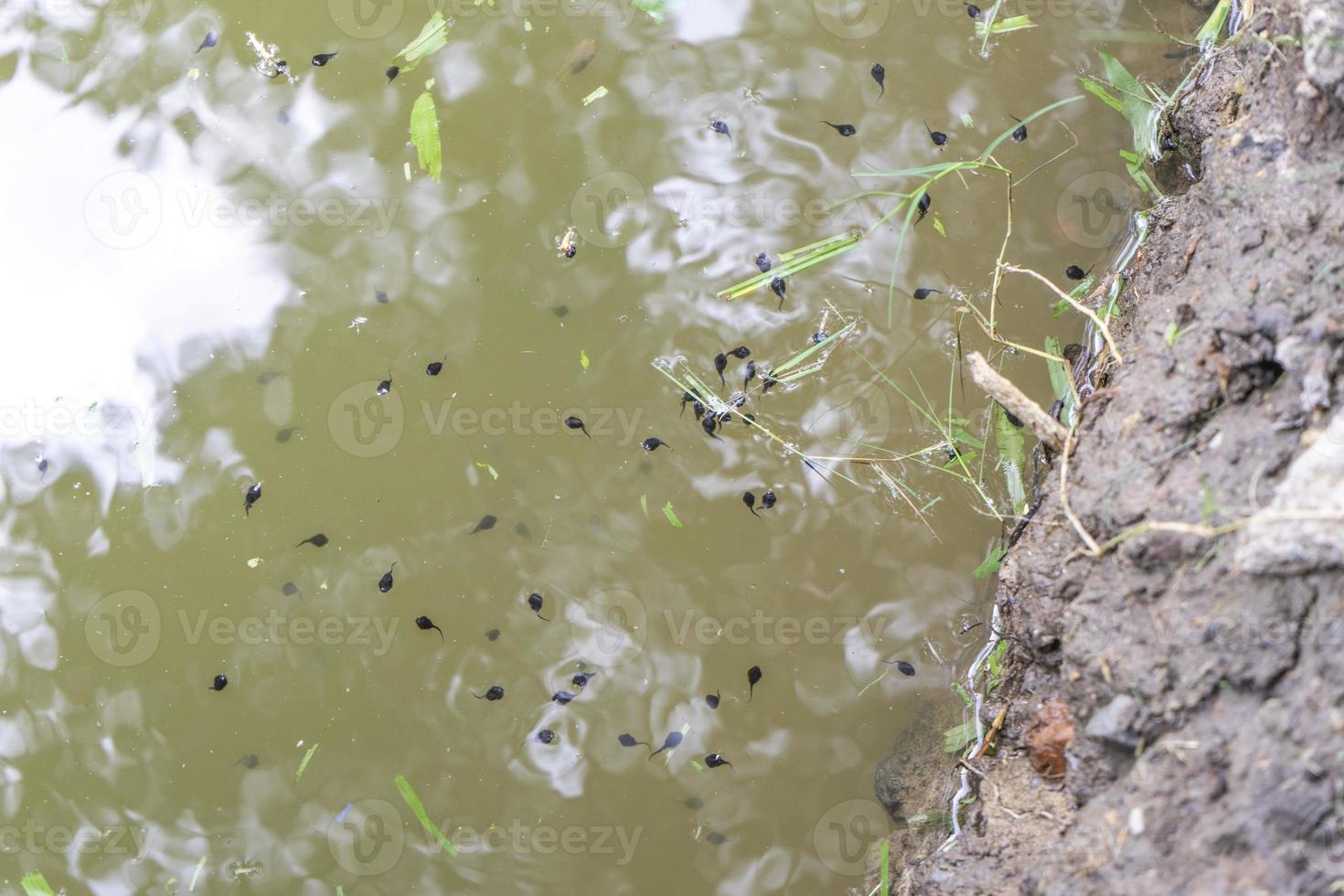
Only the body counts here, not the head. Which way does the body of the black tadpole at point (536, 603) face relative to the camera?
away from the camera

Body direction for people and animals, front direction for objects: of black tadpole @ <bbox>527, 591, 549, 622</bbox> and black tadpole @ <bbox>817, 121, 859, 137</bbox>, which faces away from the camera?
black tadpole @ <bbox>527, 591, 549, 622</bbox>

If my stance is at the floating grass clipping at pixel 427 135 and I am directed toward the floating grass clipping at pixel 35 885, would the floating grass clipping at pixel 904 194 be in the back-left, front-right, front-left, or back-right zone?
back-left

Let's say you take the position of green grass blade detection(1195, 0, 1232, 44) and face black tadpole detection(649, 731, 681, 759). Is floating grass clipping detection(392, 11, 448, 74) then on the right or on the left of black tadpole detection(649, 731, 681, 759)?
right

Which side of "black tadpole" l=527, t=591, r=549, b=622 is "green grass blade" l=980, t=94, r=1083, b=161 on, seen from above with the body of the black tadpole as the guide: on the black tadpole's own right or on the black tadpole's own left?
on the black tadpole's own right

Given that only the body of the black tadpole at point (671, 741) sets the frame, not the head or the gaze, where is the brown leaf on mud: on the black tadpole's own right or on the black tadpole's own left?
on the black tadpole's own right

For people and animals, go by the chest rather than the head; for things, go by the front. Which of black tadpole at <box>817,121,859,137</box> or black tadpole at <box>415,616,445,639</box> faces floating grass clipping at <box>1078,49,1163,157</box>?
black tadpole at <box>817,121,859,137</box>

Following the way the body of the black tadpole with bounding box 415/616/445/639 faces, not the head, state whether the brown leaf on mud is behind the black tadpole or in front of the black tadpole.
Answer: behind

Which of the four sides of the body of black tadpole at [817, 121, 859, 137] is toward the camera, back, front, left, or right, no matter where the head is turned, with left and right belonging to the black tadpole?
right

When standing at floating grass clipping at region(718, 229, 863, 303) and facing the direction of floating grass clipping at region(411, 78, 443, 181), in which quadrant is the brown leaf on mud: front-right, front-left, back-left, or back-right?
back-left

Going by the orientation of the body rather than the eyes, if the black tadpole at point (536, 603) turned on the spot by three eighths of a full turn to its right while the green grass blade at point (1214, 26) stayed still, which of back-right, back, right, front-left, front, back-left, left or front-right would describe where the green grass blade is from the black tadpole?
front-left

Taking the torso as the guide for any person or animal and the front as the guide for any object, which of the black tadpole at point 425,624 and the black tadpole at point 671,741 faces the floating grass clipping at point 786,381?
the black tadpole at point 671,741

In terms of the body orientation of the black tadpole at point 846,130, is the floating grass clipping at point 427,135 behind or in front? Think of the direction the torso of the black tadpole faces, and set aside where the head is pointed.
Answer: behind
